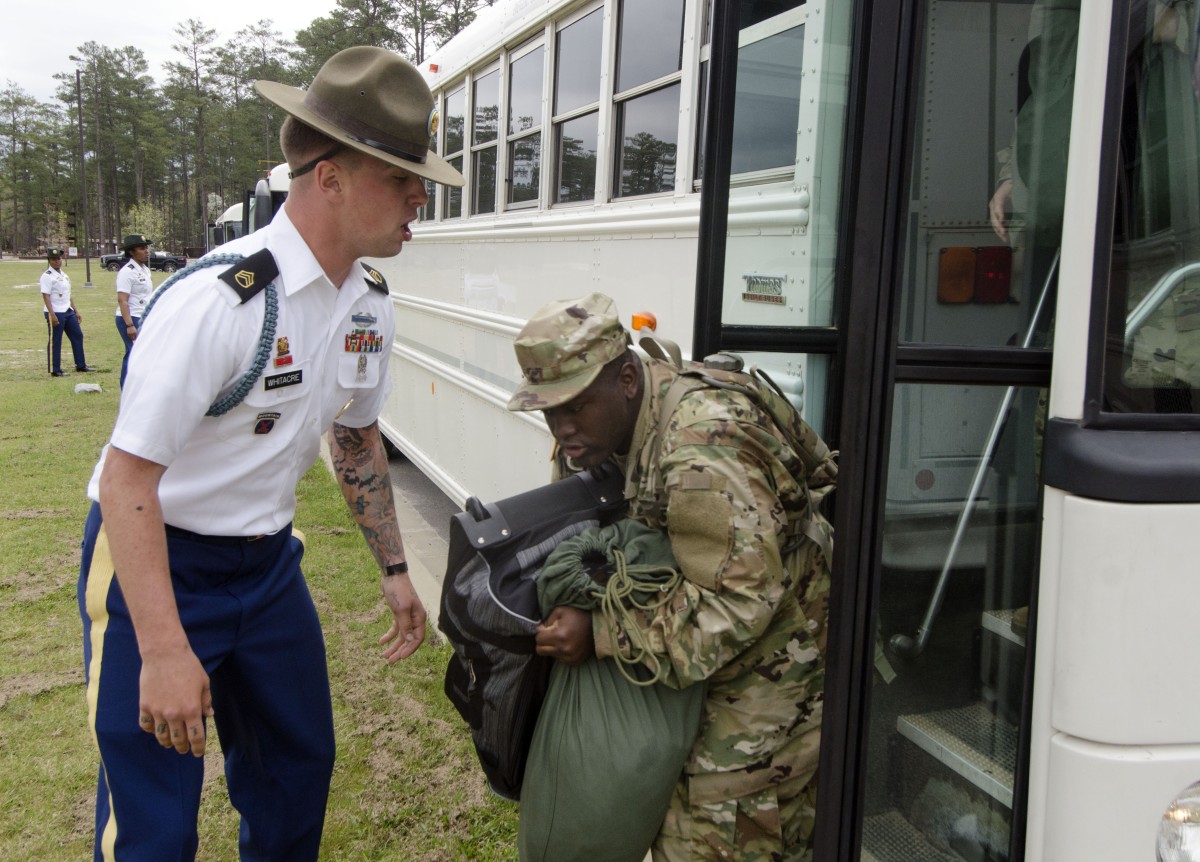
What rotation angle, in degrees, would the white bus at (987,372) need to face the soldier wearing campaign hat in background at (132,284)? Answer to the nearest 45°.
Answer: approximately 180°

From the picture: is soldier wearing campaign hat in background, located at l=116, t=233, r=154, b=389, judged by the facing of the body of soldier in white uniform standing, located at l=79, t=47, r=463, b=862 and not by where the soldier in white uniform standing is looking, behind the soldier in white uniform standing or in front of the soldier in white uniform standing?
behind

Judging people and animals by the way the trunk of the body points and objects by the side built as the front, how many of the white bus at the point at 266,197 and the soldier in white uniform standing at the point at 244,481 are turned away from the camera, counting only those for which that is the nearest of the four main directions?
0

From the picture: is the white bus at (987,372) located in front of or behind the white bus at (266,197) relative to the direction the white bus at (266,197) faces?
in front

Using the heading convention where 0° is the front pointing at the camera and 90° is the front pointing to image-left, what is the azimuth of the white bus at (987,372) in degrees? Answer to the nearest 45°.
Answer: approximately 315°

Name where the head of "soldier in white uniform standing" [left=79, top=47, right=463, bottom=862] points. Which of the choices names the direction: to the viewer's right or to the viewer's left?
to the viewer's right

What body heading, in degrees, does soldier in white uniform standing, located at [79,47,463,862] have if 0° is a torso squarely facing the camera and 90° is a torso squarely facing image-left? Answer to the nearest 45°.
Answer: approximately 315°

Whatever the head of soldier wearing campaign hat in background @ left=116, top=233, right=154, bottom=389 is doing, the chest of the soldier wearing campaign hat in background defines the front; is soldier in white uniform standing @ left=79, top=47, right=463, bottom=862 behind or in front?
in front

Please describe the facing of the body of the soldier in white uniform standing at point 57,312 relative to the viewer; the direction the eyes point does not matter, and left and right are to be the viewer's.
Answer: facing the viewer and to the right of the viewer

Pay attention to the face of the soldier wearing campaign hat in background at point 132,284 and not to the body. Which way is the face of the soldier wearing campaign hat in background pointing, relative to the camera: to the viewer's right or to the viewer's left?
to the viewer's right

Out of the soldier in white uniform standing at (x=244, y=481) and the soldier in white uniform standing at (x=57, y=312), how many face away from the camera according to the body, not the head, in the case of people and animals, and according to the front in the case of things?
0
